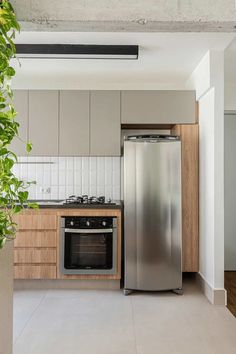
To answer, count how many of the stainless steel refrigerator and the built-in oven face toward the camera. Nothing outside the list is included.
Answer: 2

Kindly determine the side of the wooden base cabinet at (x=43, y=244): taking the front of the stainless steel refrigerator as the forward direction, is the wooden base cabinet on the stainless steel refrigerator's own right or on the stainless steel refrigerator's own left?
on the stainless steel refrigerator's own right

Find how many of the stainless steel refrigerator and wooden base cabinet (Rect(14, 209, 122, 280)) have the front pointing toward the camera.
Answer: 2

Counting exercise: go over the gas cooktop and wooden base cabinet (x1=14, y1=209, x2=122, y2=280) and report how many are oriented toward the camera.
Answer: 2

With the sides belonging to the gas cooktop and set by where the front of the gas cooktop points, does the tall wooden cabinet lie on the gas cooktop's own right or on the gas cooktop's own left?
on the gas cooktop's own left
